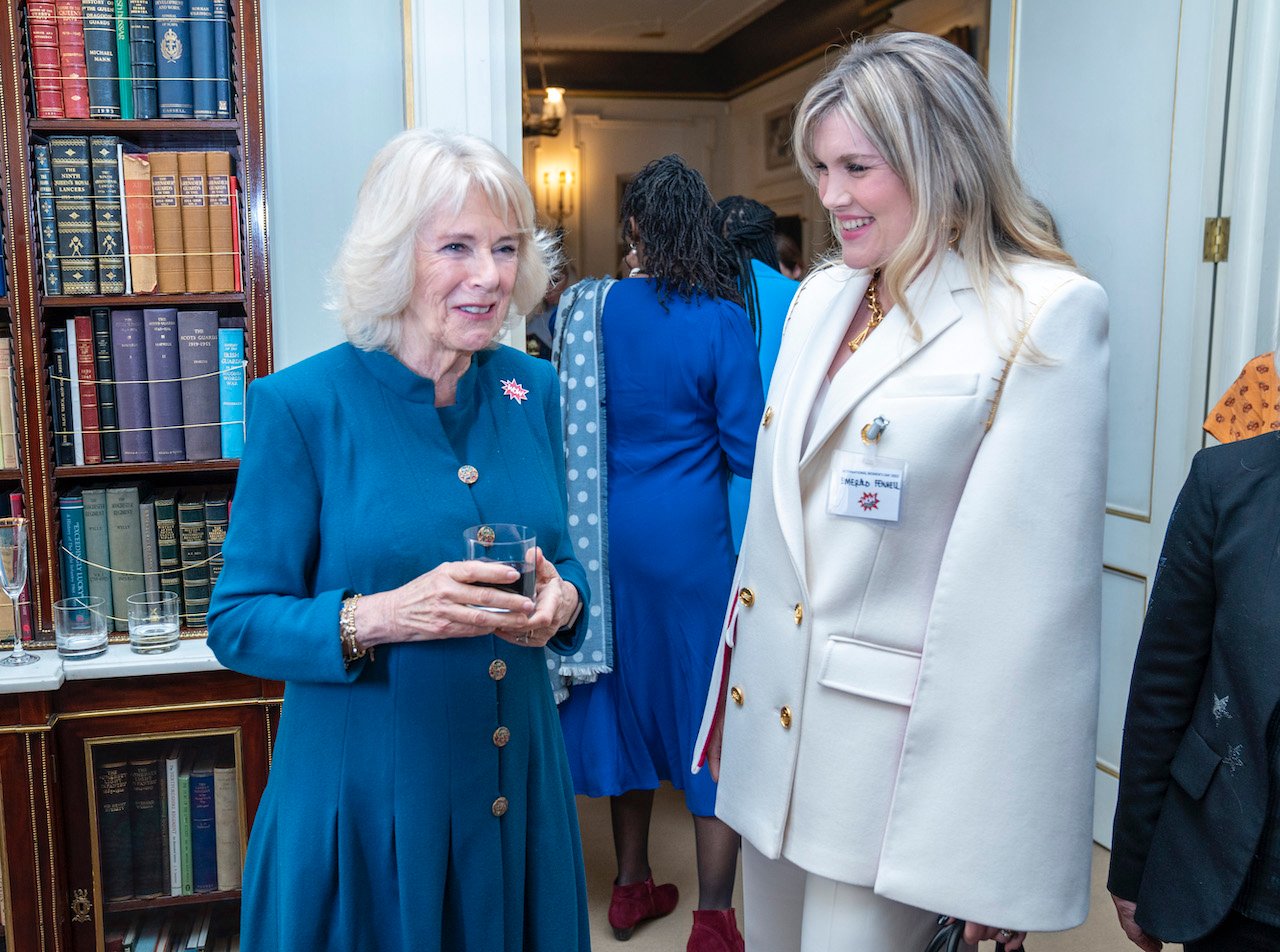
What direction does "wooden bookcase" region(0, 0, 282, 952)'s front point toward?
toward the camera

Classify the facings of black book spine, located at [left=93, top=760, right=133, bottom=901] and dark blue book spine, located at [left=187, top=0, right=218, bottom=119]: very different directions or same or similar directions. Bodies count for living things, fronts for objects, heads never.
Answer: same or similar directions

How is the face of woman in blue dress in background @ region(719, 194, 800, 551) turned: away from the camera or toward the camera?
away from the camera

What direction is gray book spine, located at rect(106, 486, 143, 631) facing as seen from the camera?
toward the camera

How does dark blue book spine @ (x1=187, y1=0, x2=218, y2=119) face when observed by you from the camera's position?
facing the viewer

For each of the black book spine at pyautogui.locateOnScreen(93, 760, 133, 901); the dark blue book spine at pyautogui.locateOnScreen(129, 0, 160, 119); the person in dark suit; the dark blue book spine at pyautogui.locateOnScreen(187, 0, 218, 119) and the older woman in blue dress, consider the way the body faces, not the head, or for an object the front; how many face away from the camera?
0

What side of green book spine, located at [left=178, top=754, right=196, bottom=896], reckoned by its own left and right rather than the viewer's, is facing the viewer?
front

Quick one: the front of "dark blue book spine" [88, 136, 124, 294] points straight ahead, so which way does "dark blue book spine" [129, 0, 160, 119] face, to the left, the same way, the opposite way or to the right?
the same way

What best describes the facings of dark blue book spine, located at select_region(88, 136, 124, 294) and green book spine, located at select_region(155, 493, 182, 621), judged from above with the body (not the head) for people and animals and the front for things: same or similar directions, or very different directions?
same or similar directions

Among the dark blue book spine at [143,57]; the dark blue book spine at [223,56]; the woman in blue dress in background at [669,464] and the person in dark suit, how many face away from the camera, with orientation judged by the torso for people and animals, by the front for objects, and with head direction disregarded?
1

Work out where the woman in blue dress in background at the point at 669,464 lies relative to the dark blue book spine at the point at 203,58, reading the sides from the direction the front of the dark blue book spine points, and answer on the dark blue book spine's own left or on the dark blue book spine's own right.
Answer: on the dark blue book spine's own left

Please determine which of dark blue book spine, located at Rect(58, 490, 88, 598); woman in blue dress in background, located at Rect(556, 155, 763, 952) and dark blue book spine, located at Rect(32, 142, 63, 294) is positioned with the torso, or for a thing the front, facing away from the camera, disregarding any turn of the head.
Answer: the woman in blue dress in background

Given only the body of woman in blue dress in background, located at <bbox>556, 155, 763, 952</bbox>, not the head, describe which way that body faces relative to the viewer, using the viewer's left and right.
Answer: facing away from the viewer
